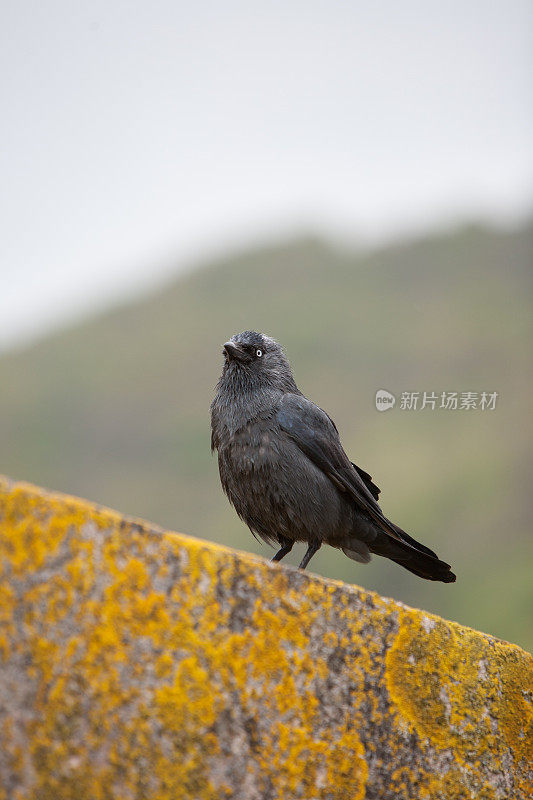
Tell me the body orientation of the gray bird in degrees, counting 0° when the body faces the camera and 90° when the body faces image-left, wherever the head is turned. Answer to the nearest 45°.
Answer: approximately 45°
